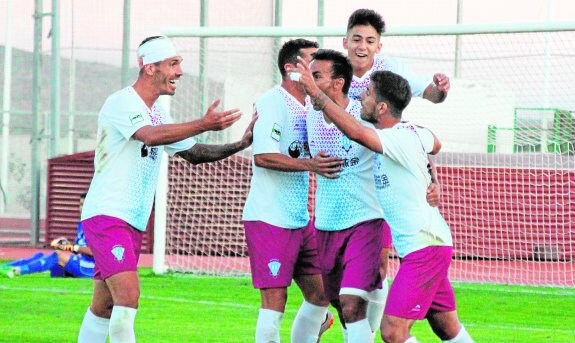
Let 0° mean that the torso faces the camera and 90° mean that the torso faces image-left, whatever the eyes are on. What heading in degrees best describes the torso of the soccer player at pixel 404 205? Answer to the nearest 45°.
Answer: approximately 90°

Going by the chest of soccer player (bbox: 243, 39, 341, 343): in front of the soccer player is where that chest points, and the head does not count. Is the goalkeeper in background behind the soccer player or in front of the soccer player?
behind

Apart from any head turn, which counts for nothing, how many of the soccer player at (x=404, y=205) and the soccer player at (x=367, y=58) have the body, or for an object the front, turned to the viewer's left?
1

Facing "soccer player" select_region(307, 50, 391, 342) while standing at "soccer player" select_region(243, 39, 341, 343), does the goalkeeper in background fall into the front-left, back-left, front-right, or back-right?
back-left

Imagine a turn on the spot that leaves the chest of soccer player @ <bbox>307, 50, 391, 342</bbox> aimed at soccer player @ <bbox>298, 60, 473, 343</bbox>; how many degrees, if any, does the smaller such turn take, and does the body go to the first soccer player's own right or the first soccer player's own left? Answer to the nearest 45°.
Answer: approximately 90° to the first soccer player's own left

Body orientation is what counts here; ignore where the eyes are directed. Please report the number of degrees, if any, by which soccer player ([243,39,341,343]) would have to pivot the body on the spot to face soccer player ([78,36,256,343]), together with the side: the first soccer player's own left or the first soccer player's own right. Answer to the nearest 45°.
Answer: approximately 135° to the first soccer player's own right
